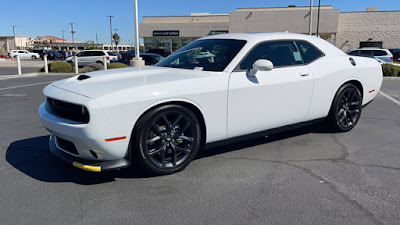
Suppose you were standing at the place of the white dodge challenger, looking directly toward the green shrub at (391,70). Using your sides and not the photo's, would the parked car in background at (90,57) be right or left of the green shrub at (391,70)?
left

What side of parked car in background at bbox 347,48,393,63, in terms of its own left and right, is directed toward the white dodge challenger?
left

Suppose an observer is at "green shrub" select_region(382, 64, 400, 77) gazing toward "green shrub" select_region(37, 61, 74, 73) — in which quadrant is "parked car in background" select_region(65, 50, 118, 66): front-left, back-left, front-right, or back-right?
front-right

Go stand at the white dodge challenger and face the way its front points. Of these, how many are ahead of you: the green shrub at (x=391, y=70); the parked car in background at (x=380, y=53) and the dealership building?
0

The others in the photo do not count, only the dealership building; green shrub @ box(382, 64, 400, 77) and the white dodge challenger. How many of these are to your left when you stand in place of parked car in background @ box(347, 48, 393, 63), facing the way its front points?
2

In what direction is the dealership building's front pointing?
toward the camera

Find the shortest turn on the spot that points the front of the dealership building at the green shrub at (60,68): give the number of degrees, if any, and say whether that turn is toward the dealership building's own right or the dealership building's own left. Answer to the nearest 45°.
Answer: approximately 45° to the dealership building's own right

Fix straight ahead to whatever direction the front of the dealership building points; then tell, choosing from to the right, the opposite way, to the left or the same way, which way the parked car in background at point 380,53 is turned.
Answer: to the right

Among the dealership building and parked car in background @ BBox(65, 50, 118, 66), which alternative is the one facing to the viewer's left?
the parked car in background

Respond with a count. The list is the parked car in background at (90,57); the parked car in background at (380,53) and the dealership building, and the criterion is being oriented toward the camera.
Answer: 1

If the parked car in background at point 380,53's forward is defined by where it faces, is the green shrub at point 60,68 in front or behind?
in front

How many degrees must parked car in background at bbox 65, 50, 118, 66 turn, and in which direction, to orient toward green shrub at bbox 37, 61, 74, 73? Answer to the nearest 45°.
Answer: approximately 90° to its left

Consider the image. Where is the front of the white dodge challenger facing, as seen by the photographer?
facing the viewer and to the left of the viewer

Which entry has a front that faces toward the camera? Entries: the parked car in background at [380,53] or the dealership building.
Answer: the dealership building

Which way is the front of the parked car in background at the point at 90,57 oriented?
to the viewer's left

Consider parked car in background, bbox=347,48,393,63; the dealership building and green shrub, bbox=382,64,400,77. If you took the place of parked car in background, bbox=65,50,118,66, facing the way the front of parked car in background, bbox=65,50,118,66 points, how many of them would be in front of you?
0

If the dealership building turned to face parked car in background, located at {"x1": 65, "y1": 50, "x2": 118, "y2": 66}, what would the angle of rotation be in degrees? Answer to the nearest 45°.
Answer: approximately 45° to its right

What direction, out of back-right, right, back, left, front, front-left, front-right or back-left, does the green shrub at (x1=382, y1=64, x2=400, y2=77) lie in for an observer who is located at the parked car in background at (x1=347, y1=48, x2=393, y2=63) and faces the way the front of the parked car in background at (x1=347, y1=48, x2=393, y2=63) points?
left
